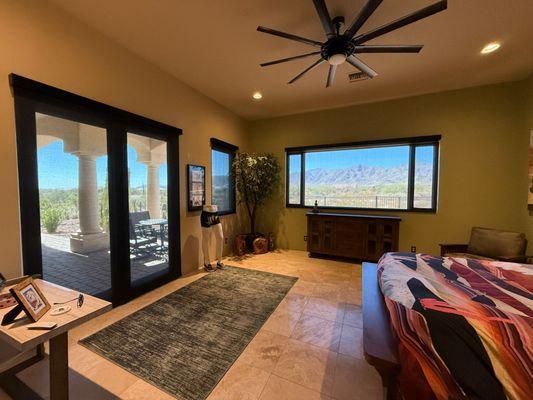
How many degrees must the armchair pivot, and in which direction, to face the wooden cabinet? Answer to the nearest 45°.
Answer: approximately 45° to its right

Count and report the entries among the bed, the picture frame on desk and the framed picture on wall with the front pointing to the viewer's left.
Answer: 1

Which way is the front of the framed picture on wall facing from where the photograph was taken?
facing the viewer and to the right of the viewer

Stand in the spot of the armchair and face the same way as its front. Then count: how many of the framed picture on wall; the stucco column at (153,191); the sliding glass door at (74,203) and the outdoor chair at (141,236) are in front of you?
4

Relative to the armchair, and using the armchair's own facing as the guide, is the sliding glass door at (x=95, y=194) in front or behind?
in front

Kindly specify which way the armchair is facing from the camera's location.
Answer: facing the viewer and to the left of the viewer

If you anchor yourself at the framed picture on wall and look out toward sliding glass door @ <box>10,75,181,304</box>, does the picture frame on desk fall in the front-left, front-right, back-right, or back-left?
front-left

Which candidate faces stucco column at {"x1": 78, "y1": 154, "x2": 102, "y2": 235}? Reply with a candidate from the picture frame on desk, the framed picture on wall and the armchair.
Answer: the armchair

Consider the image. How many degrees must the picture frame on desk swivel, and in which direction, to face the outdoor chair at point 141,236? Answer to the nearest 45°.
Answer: approximately 90° to its left

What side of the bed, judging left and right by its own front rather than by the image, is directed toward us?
left

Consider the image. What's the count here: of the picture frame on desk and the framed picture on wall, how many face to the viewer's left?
0

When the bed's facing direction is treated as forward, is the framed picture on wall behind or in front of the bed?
in front

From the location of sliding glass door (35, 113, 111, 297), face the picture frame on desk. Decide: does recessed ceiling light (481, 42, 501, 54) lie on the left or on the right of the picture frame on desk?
left

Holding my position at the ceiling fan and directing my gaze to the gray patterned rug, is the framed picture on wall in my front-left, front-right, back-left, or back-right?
front-right
